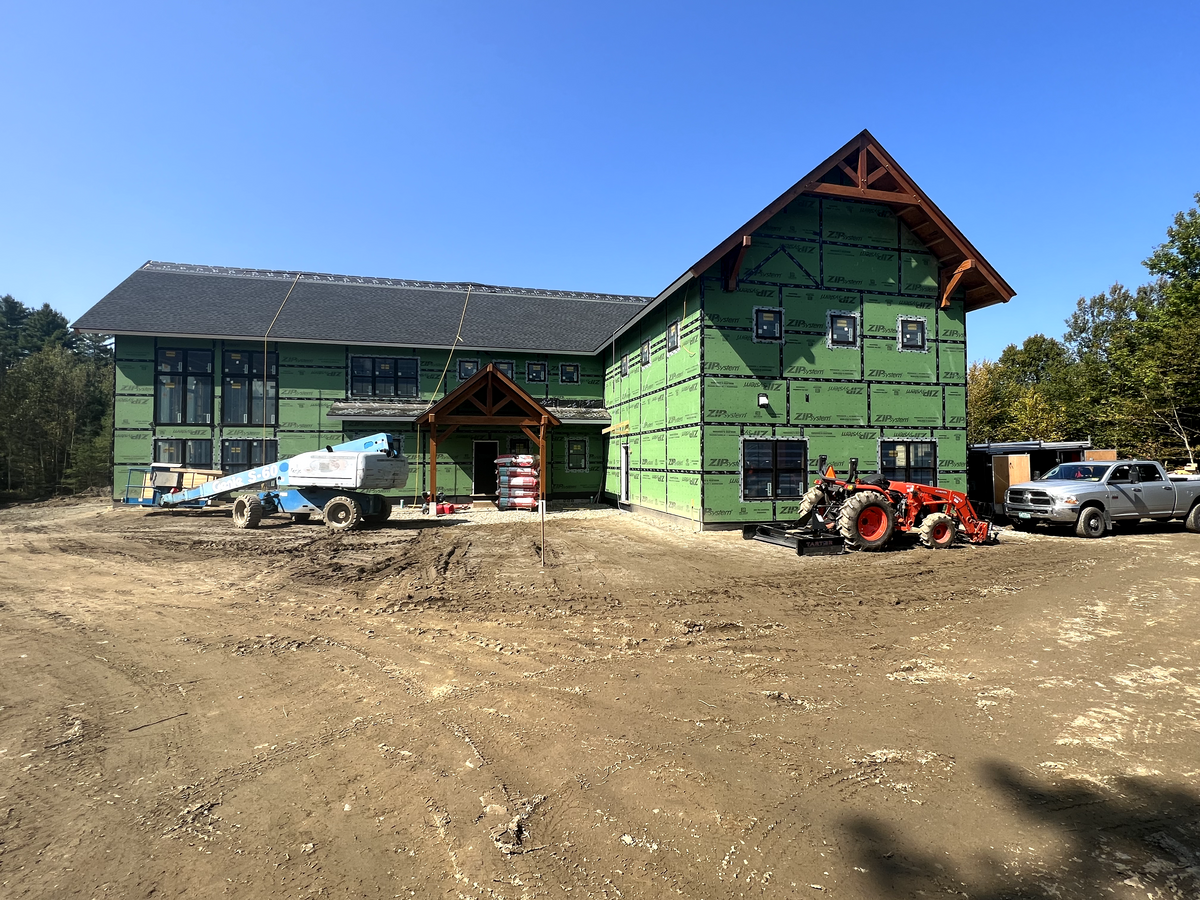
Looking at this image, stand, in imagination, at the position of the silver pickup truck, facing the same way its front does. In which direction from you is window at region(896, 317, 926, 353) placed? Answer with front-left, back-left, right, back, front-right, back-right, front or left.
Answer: front-right

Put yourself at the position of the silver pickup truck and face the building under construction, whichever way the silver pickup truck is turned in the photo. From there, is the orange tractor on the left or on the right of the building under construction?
left

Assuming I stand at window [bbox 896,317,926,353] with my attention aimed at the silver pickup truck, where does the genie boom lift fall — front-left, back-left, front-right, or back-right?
back-right

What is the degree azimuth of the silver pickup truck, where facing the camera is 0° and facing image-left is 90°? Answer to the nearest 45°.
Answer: approximately 45°

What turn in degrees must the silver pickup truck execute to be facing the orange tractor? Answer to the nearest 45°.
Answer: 0° — it already faces it

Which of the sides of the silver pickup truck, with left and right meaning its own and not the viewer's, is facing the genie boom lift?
front
